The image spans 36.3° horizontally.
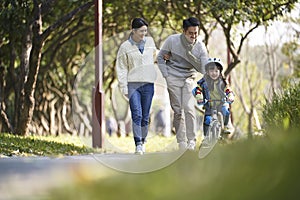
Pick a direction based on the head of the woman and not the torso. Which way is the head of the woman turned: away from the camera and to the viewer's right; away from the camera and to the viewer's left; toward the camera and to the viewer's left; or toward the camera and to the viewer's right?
toward the camera and to the viewer's right

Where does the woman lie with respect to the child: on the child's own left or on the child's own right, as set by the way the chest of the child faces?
on the child's own right

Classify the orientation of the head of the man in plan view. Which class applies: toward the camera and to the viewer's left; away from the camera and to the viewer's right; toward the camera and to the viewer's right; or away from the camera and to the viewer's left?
toward the camera and to the viewer's right

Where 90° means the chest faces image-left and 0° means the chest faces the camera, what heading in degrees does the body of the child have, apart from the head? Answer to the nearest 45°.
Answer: approximately 0°

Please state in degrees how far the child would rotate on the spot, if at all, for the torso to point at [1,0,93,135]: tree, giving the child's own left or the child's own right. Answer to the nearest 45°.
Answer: approximately 135° to the child's own right
